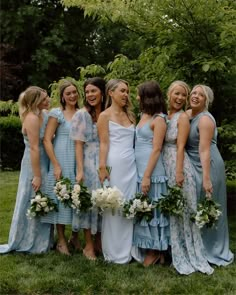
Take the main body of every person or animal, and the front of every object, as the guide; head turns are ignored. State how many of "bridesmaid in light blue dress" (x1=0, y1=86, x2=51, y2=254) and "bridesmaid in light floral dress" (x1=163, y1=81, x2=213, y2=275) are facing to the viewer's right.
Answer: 1

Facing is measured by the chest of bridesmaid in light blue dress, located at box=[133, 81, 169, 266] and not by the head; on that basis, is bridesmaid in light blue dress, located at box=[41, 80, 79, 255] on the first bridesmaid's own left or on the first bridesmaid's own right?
on the first bridesmaid's own right

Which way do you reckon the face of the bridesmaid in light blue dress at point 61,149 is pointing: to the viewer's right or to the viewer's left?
to the viewer's right

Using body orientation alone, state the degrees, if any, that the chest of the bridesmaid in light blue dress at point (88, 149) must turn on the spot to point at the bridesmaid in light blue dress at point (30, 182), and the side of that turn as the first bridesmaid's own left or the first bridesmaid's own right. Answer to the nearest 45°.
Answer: approximately 135° to the first bridesmaid's own right

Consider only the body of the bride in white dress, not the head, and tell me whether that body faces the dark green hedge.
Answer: no

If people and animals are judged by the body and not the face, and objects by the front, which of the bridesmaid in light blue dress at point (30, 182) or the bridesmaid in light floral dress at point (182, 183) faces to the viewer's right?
the bridesmaid in light blue dress at point (30, 182)

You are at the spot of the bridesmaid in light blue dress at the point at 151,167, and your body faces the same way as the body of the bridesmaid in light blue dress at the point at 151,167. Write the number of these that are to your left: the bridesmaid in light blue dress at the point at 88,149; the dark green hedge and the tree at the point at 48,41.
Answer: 0

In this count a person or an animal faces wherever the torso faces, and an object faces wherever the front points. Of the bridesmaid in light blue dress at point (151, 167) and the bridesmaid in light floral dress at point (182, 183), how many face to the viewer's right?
0

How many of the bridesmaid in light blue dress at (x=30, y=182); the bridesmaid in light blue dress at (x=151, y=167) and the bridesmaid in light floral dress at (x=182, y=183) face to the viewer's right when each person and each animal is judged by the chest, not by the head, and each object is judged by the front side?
1

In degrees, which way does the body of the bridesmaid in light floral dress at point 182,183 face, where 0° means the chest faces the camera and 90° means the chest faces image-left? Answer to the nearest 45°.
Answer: approximately 45°

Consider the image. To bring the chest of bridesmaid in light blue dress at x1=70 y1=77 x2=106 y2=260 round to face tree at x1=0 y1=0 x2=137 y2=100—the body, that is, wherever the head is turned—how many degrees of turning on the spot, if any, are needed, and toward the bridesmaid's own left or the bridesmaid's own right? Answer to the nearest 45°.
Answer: approximately 135° to the bridesmaid's own left

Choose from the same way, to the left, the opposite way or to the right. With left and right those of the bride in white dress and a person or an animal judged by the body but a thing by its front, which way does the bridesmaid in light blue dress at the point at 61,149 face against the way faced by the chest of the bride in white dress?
the same way

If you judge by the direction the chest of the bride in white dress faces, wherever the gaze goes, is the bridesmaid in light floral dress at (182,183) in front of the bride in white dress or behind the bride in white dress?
in front
